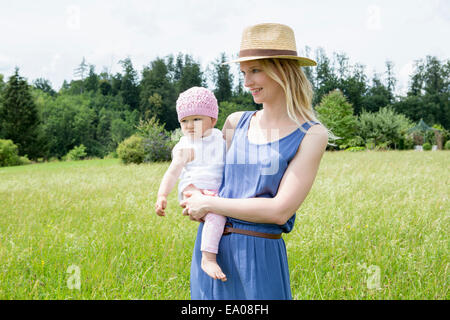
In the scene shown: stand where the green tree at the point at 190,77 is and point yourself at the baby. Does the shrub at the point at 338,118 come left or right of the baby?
left

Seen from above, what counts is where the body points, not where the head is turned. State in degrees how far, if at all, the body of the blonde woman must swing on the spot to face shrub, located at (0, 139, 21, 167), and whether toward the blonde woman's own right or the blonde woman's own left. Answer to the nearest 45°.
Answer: approximately 90° to the blonde woman's own right

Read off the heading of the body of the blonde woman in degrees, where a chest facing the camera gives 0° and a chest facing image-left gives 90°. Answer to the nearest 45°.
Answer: approximately 45°

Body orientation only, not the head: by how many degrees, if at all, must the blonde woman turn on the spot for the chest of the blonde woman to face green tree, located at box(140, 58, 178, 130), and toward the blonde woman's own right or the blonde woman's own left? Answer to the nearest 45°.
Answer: approximately 135° to the blonde woman's own right

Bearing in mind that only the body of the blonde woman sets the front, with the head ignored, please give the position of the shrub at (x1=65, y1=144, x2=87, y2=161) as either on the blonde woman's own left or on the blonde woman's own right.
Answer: on the blonde woman's own right

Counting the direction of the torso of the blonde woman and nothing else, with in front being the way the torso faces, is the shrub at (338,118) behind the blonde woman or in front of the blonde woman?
behind

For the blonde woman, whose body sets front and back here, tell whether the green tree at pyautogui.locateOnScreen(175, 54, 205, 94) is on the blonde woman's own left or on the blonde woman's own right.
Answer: on the blonde woman's own right

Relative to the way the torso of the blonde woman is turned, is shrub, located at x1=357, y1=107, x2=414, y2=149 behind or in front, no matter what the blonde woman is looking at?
behind

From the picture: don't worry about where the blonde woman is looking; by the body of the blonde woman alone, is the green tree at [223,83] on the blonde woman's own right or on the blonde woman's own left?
on the blonde woman's own right
